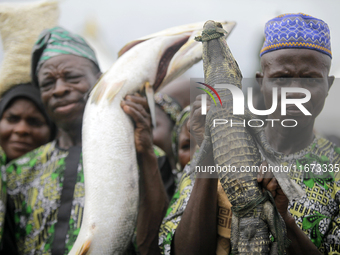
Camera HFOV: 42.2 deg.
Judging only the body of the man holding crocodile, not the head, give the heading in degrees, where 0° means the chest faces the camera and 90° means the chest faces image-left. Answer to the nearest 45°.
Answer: approximately 0°

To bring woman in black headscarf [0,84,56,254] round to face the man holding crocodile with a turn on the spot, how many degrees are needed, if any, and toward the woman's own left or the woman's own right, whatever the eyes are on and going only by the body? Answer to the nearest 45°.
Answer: approximately 45° to the woman's own left

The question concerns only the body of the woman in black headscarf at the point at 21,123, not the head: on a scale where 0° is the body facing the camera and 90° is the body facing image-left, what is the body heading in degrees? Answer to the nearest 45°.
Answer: approximately 0°

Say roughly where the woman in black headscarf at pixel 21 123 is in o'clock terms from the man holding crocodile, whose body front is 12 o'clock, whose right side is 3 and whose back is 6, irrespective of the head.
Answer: The woman in black headscarf is roughly at 4 o'clock from the man holding crocodile.

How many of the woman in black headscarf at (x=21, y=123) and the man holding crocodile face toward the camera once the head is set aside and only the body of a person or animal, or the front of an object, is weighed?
2
